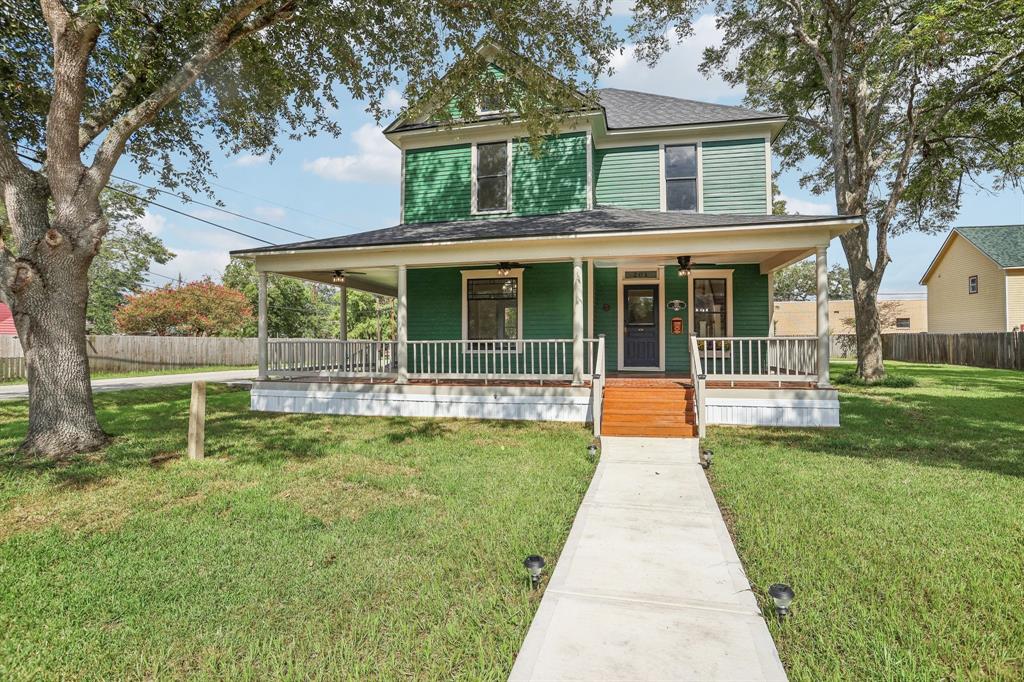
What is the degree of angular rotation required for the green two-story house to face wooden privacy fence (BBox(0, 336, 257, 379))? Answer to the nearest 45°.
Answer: approximately 135° to its right

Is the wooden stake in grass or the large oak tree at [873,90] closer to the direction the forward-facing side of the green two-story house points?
the wooden stake in grass

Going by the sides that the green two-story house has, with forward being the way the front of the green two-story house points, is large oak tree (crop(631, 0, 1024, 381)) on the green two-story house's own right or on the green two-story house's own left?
on the green two-story house's own left

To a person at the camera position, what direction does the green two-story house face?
facing the viewer

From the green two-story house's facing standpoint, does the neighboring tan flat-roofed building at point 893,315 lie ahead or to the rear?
to the rear

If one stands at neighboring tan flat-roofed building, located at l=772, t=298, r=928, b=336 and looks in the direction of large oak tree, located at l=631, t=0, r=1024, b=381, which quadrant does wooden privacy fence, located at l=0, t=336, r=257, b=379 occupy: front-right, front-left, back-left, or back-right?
front-right

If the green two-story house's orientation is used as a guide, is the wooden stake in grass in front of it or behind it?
in front

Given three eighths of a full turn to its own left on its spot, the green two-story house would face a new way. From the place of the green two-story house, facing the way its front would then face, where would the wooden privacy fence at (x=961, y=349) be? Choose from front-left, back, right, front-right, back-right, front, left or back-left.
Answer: front

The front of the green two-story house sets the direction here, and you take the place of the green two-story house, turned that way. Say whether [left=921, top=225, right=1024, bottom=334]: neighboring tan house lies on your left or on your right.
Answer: on your left

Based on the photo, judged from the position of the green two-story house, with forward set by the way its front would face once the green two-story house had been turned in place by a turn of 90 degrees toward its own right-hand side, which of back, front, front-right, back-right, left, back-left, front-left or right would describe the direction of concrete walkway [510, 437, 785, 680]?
left
